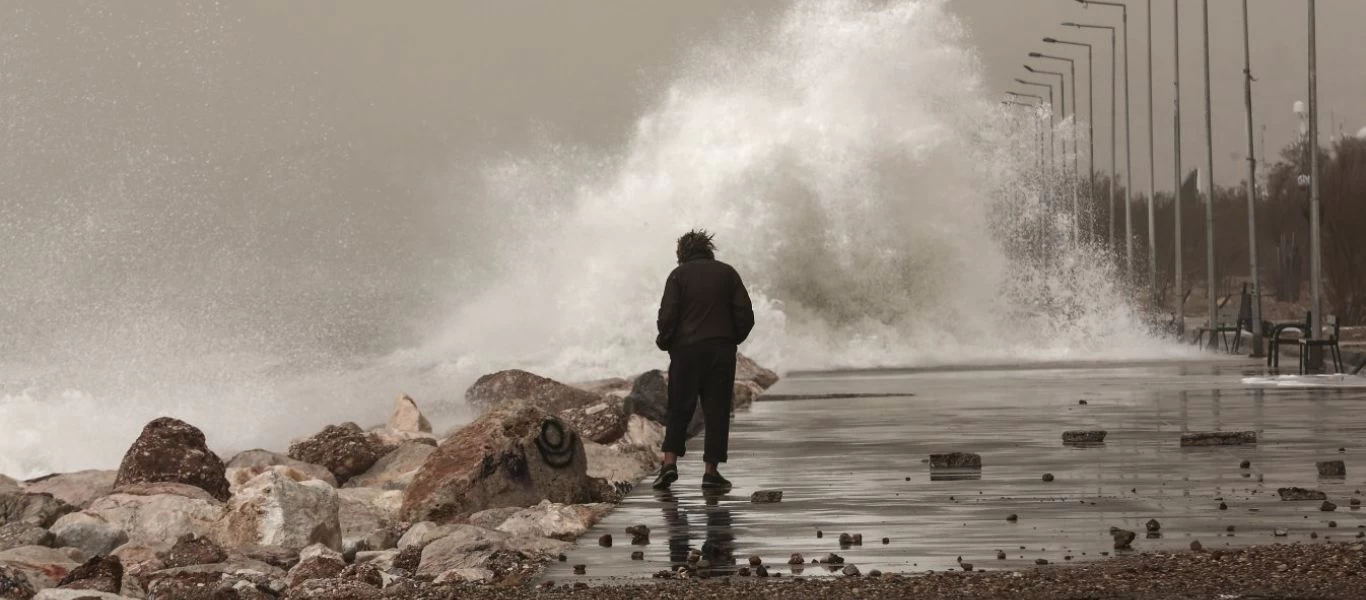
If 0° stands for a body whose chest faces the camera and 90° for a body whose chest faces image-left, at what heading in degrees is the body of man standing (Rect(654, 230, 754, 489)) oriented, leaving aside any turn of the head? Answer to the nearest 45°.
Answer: approximately 180°

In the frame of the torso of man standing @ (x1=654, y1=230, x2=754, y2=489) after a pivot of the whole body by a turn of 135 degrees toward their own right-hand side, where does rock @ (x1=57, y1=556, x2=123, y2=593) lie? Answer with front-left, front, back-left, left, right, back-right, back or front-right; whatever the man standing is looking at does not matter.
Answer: right

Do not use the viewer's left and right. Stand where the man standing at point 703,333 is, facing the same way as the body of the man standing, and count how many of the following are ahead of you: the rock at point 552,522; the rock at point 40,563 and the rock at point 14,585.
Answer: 0

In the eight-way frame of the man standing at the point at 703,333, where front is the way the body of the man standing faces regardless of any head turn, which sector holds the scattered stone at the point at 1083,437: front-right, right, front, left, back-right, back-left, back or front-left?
front-right

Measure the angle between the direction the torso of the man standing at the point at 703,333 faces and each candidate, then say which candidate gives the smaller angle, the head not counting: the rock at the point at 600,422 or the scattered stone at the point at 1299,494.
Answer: the rock

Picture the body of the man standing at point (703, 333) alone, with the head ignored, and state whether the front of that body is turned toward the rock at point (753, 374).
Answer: yes

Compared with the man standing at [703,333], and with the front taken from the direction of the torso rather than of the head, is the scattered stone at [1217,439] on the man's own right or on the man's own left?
on the man's own right

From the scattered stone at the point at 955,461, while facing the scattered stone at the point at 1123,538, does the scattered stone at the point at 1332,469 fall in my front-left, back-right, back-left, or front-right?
front-left

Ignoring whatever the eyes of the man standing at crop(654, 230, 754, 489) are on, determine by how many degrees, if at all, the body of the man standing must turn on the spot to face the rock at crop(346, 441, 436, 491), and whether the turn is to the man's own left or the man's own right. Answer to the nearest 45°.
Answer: approximately 45° to the man's own left

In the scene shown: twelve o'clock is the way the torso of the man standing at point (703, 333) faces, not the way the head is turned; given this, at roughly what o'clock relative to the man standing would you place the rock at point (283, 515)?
The rock is roughly at 8 o'clock from the man standing.

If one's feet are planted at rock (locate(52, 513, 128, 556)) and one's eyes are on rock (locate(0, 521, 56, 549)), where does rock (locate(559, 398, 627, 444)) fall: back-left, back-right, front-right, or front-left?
back-right

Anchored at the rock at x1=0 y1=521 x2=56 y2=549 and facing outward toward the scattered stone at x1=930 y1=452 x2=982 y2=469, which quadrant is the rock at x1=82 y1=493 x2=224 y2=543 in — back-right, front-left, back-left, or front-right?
front-left

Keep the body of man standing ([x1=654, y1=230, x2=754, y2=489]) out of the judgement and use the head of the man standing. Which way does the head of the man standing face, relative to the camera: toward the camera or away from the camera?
away from the camera

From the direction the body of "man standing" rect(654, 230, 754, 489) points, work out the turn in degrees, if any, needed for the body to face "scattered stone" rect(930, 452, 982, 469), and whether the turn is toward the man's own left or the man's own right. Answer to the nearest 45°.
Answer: approximately 45° to the man's own right

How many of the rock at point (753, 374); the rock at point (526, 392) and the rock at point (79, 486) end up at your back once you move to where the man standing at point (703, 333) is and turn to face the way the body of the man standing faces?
0

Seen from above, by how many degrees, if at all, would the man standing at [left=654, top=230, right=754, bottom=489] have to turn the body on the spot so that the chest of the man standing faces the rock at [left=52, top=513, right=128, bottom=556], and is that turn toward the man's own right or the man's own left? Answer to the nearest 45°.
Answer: approximately 90° to the man's own left

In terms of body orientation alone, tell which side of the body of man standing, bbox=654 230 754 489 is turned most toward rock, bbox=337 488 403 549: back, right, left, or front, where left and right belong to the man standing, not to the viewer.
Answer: left

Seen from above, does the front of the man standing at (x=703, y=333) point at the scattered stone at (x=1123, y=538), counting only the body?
no

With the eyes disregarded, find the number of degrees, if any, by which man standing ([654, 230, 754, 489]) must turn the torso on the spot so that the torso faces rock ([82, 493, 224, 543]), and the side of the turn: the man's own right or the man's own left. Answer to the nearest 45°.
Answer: approximately 90° to the man's own left
